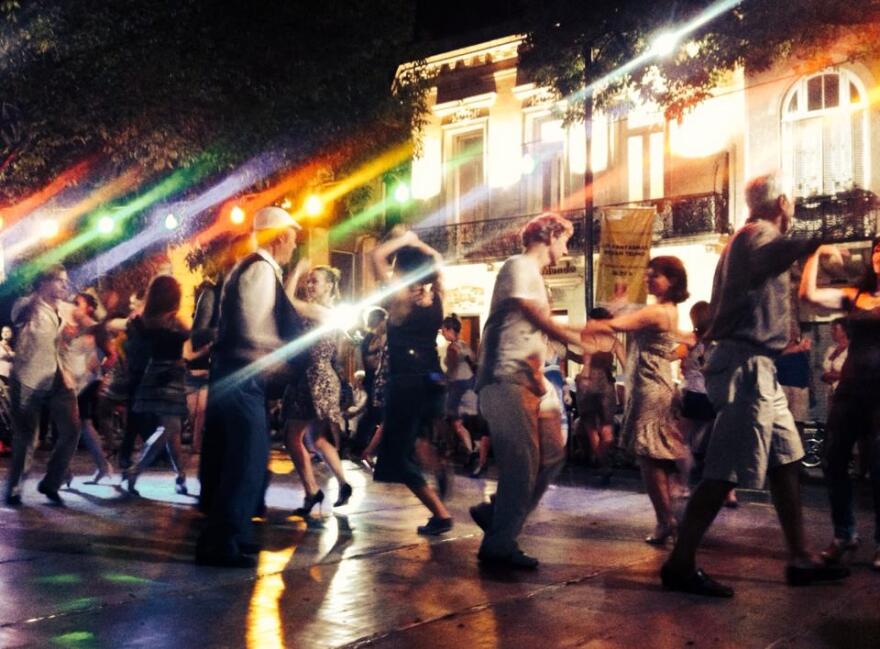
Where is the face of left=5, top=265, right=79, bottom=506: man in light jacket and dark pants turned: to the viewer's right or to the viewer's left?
to the viewer's right

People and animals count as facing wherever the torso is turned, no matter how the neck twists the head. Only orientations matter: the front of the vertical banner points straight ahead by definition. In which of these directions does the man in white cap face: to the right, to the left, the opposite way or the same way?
to the left

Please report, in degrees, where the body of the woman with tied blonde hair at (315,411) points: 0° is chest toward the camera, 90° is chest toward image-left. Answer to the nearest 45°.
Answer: approximately 45°

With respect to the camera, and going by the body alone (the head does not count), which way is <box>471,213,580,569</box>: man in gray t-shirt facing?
to the viewer's right

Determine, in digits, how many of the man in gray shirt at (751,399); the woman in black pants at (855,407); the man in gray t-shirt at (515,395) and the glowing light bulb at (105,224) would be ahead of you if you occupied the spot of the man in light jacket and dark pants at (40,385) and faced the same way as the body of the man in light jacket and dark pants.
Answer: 3

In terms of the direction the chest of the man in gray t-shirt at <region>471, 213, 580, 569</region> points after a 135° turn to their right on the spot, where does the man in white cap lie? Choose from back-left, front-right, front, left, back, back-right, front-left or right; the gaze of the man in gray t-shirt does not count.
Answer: front-right

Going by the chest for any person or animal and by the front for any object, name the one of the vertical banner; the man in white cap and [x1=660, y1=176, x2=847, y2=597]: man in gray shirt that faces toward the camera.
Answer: the vertical banner

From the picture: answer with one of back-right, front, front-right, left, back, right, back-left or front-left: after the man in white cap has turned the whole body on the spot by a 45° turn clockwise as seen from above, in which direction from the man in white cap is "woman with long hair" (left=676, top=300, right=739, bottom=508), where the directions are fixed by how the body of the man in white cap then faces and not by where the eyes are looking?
left

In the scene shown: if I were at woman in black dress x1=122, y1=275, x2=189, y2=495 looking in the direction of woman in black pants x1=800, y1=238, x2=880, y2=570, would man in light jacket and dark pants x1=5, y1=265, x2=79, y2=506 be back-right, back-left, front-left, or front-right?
back-right

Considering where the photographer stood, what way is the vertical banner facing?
facing the viewer

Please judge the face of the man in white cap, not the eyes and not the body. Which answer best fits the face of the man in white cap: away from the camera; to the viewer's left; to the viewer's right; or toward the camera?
to the viewer's right

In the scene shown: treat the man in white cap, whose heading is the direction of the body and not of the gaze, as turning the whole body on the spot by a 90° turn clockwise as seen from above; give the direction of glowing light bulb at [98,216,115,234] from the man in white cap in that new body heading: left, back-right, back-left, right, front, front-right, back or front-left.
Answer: back

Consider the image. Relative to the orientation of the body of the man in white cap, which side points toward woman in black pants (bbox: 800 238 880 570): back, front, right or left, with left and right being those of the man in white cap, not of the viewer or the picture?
front

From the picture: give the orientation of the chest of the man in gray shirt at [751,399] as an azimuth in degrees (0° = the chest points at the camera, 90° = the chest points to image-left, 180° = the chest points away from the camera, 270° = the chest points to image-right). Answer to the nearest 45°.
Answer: approximately 270°

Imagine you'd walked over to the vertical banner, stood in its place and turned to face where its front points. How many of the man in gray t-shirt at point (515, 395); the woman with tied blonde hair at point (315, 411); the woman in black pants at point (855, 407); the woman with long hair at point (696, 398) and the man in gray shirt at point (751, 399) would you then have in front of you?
5

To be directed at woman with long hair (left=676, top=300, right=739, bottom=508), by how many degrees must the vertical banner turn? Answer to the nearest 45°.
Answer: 0° — it already faces them
